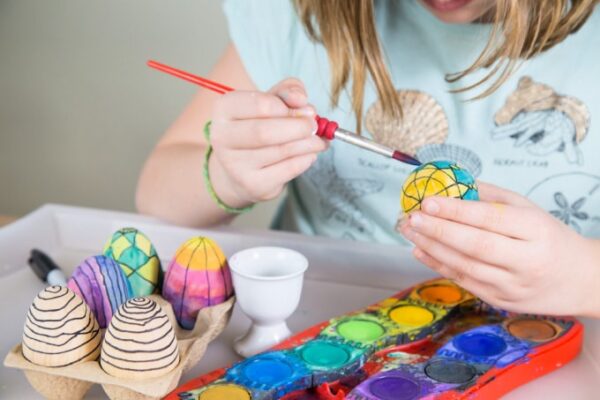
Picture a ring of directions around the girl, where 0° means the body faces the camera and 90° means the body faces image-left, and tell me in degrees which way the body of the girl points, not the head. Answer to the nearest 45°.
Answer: approximately 0°

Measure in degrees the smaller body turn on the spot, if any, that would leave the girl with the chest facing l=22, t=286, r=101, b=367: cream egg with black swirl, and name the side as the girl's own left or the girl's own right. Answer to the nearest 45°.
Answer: approximately 45° to the girl's own right

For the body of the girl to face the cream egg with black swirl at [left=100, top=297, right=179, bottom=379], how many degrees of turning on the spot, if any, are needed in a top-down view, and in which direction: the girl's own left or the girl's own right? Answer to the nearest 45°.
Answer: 0° — they already face it
